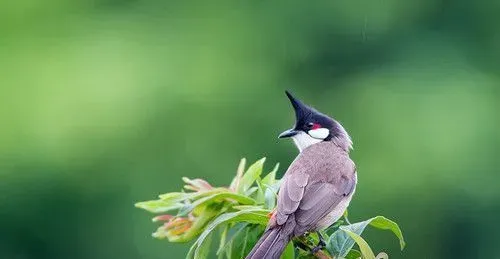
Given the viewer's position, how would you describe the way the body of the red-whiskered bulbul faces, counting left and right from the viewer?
facing away from the viewer and to the right of the viewer

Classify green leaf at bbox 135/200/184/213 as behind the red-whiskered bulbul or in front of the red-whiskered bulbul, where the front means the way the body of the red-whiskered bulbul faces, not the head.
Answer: behind
